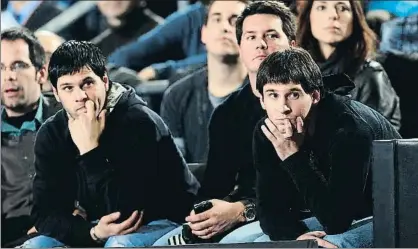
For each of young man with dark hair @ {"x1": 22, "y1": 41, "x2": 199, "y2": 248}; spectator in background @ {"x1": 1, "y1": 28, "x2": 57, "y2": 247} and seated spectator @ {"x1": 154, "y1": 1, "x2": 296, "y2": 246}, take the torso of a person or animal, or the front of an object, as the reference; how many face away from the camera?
0

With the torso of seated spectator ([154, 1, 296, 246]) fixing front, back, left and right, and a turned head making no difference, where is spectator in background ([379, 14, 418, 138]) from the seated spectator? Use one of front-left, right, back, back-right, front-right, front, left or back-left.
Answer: back-left

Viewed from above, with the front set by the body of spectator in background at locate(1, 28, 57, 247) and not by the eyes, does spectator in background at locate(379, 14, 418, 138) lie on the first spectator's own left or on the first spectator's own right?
on the first spectator's own left

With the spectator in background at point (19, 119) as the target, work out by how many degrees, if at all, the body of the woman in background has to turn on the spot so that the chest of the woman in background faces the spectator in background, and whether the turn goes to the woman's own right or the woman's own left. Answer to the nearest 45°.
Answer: approximately 90° to the woman's own right

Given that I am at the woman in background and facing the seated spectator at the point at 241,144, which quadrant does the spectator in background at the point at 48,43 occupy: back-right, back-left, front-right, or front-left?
front-right

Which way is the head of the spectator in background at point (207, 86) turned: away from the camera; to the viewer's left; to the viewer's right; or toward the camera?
toward the camera

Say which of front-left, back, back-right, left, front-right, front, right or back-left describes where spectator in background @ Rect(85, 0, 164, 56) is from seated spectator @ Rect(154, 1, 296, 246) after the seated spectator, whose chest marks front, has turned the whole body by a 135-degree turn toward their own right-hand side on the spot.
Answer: front-left

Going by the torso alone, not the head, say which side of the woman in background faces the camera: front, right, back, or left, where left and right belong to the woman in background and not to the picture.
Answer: front

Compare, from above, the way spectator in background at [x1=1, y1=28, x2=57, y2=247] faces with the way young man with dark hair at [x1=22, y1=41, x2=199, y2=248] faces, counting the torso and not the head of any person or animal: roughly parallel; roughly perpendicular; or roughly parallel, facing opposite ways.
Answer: roughly parallel

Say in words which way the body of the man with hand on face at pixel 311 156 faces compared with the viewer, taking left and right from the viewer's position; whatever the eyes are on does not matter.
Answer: facing the viewer and to the left of the viewer

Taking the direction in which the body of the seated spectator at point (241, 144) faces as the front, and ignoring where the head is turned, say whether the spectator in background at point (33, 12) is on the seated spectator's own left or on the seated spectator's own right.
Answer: on the seated spectator's own right

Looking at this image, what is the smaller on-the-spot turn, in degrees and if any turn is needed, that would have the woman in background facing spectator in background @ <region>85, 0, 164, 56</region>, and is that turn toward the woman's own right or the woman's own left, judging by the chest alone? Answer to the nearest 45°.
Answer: approximately 90° to the woman's own right

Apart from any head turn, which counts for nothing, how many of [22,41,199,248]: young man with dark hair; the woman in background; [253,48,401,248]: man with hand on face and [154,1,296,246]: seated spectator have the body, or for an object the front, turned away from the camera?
0
